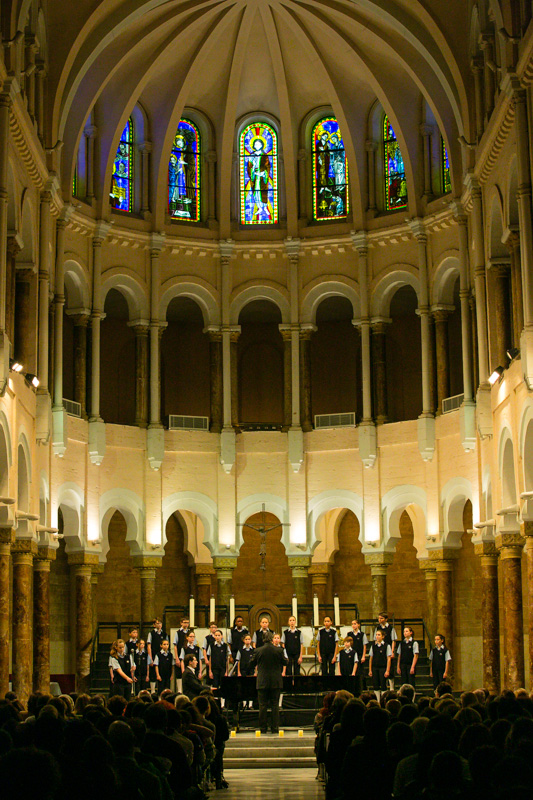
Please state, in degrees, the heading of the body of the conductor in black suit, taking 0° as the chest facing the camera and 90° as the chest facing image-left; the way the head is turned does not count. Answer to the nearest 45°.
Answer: approximately 180°

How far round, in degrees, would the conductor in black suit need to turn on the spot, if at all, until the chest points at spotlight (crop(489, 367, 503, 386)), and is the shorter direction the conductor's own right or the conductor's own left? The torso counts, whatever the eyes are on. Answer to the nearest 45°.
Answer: approximately 45° to the conductor's own right
